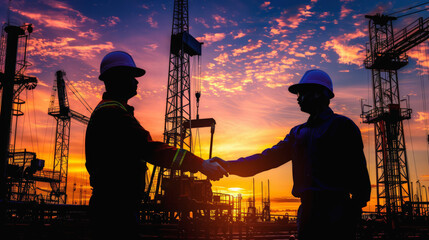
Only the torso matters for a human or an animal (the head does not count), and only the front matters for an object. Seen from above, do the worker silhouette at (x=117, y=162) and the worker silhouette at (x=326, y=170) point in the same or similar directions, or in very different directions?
very different directions

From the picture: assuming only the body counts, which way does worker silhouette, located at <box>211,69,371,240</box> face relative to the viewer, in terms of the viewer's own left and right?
facing the viewer and to the left of the viewer

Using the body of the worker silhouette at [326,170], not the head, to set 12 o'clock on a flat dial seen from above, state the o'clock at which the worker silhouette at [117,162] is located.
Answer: the worker silhouette at [117,162] is roughly at 1 o'clock from the worker silhouette at [326,170].

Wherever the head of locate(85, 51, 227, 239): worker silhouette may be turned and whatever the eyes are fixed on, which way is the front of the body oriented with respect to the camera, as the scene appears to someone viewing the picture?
to the viewer's right

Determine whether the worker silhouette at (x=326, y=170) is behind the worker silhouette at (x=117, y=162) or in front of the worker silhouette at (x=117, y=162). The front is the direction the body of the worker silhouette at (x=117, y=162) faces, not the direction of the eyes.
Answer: in front

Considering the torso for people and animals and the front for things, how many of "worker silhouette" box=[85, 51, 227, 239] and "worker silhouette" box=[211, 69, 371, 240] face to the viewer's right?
1
